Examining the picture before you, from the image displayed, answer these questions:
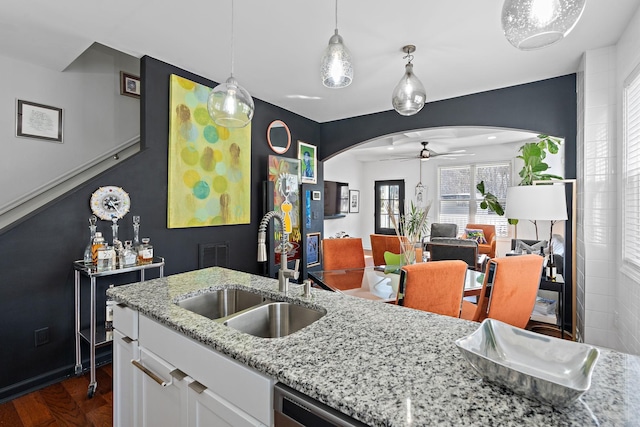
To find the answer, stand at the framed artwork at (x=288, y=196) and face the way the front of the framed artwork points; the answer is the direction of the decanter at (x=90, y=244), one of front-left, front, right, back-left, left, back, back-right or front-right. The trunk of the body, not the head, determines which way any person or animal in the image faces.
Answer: right

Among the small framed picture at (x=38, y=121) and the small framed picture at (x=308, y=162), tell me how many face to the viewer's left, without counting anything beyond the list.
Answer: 0

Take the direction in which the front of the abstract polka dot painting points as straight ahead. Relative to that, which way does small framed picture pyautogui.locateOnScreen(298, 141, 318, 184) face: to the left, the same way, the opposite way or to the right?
the same way

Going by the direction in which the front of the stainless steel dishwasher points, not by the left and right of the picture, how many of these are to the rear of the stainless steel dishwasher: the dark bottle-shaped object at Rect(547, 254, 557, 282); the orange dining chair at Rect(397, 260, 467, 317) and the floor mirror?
3

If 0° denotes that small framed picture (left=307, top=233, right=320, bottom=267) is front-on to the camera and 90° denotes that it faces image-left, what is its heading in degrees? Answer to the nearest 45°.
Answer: approximately 315°

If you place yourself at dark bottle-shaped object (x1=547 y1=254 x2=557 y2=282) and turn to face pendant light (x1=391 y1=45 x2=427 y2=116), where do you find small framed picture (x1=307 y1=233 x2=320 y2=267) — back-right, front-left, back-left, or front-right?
front-right

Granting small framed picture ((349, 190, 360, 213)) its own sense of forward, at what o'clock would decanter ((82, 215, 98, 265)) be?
The decanter is roughly at 2 o'clock from the small framed picture.

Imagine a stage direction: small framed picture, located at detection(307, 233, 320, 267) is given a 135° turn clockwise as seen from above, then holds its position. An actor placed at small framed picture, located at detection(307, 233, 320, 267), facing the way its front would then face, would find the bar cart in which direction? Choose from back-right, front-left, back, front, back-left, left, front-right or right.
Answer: front-left

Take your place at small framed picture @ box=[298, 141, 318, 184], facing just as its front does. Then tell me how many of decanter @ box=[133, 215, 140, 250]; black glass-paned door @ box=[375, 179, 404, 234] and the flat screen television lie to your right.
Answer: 1

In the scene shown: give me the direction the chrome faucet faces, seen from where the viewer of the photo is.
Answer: facing the viewer and to the left of the viewer

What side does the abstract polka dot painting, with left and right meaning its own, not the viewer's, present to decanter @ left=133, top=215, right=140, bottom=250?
right

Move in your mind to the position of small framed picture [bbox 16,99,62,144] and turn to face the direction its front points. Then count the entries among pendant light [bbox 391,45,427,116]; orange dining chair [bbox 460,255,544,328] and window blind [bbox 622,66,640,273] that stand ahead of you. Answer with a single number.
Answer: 3

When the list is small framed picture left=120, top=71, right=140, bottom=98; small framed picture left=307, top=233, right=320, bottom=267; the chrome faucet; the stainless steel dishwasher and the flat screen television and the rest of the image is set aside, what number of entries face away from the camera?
0

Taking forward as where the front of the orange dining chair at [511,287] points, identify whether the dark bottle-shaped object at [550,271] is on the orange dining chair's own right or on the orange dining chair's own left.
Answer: on the orange dining chair's own right

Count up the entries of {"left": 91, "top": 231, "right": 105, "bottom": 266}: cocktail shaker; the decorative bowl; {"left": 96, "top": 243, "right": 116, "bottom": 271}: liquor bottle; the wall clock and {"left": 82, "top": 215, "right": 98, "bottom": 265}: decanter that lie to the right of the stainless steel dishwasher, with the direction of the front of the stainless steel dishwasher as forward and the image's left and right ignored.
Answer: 4

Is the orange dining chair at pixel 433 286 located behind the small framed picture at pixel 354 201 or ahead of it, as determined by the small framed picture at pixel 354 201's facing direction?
ahead

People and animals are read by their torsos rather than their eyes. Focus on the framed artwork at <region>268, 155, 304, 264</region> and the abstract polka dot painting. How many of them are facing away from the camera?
0

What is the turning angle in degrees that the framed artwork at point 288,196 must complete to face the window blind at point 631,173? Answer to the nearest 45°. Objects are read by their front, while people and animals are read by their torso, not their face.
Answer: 0° — it already faces it

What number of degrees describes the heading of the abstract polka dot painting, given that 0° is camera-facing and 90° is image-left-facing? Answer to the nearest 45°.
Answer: approximately 315°

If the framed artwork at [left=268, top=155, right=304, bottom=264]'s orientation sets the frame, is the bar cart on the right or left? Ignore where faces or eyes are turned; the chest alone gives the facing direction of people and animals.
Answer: on its right

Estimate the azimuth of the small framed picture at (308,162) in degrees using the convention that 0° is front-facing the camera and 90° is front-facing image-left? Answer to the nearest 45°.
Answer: approximately 315°

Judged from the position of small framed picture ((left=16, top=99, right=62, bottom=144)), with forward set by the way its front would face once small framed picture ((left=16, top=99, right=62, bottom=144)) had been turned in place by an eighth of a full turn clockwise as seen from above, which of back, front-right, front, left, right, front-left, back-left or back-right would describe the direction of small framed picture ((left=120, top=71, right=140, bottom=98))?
left
